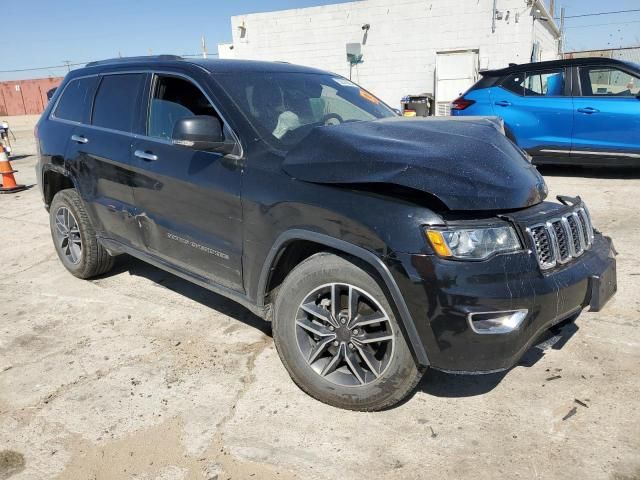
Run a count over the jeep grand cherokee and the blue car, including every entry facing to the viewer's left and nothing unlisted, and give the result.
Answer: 0

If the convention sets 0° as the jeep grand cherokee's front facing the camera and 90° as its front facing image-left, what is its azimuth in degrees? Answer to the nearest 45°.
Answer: approximately 315°

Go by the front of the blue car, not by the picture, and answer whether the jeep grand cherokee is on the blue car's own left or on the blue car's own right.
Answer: on the blue car's own right

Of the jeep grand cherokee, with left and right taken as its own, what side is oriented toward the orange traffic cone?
back

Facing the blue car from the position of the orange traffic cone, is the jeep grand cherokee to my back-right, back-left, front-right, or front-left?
front-right

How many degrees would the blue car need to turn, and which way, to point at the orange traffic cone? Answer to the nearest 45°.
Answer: approximately 180°

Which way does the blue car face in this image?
to the viewer's right

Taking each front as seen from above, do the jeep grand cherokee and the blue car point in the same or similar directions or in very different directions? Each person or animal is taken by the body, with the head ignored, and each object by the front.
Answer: same or similar directions

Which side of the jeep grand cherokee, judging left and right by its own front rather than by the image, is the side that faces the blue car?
left
